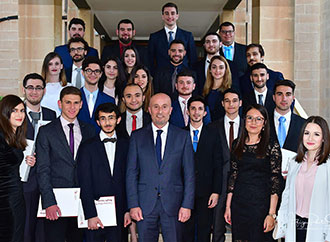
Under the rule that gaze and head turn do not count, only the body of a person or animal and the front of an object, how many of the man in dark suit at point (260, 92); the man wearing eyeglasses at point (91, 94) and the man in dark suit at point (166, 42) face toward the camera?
3

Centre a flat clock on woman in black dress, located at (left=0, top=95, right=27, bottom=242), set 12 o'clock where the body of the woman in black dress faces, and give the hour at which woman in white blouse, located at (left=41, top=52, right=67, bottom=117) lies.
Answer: The woman in white blouse is roughly at 8 o'clock from the woman in black dress.

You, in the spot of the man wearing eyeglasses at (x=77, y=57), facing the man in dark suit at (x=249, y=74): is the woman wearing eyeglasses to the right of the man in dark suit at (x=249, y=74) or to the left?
right

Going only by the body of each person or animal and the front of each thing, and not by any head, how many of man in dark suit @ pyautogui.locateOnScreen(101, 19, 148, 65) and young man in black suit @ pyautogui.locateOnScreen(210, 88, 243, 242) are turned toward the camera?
2

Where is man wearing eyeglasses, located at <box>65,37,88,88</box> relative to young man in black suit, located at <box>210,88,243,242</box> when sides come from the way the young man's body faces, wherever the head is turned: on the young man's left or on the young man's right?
on the young man's right

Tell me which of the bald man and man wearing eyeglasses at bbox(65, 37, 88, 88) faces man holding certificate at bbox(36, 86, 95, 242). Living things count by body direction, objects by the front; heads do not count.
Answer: the man wearing eyeglasses

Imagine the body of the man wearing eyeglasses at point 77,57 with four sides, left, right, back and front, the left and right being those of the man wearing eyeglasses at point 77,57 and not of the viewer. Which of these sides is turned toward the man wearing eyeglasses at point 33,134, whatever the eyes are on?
front
